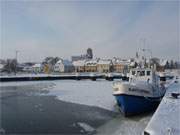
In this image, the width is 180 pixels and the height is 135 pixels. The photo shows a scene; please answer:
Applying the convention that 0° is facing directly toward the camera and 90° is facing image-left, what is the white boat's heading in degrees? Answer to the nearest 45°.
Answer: approximately 45°
